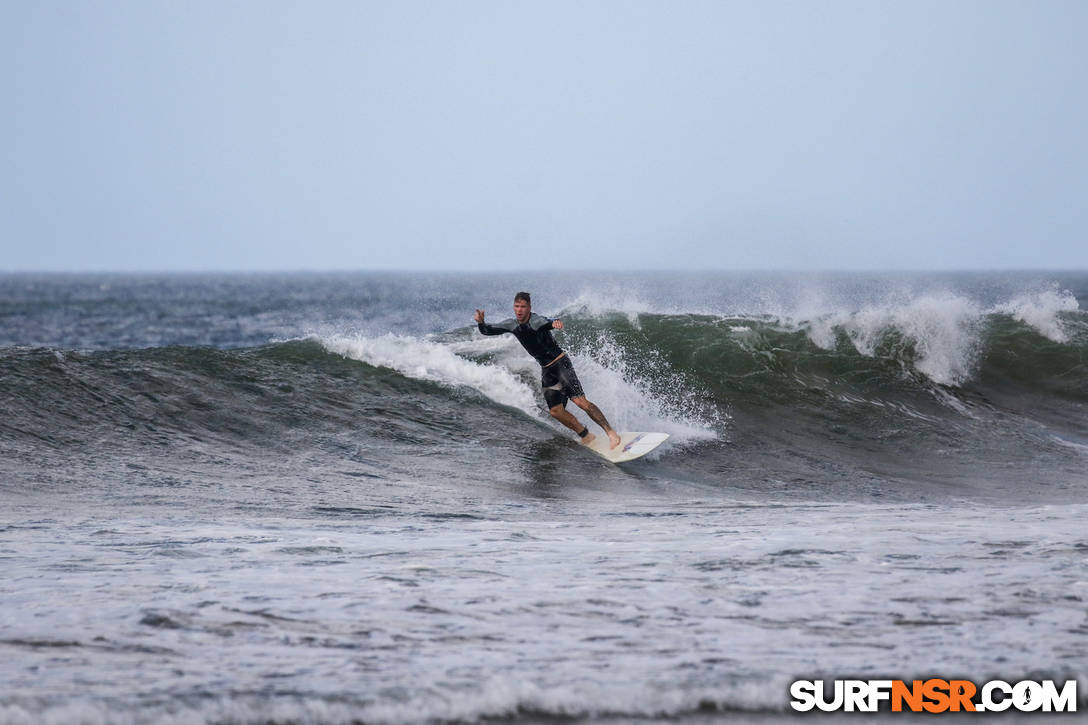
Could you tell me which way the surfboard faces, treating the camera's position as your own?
facing to the right of the viewer
